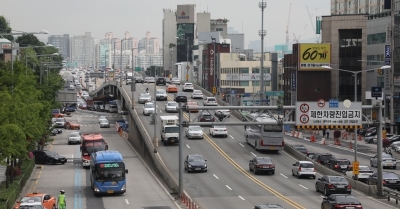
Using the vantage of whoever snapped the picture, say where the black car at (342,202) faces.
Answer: facing away from the viewer and to the left of the viewer
